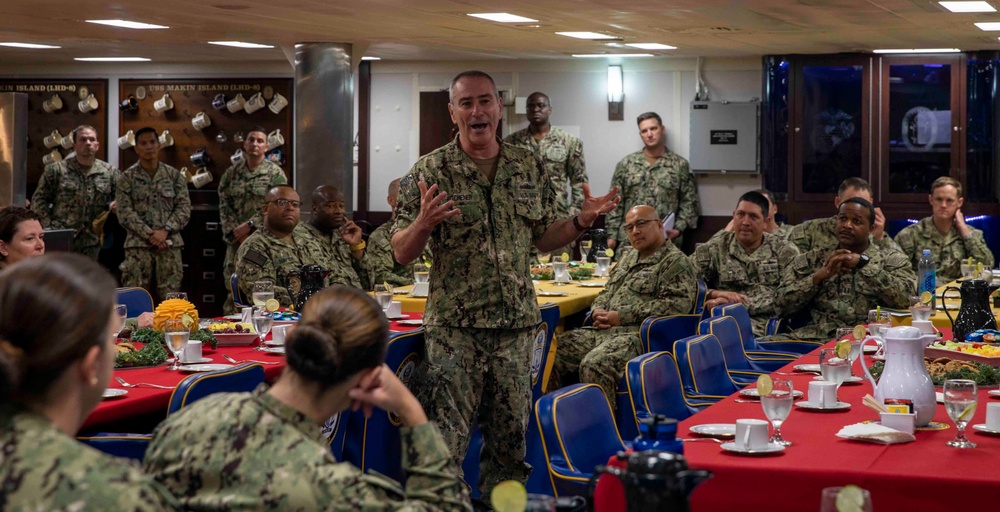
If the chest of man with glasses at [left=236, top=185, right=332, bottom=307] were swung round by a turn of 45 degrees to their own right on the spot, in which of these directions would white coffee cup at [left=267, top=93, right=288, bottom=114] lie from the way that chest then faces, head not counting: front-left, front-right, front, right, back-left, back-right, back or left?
back

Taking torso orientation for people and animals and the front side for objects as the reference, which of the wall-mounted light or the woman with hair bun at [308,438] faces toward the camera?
the wall-mounted light

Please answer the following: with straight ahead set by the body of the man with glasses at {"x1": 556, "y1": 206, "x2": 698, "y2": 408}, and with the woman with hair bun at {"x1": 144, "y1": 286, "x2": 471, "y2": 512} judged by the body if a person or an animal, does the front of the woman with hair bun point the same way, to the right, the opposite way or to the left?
the opposite way

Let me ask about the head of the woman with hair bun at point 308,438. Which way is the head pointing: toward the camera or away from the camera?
away from the camera

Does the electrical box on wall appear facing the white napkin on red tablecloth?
yes

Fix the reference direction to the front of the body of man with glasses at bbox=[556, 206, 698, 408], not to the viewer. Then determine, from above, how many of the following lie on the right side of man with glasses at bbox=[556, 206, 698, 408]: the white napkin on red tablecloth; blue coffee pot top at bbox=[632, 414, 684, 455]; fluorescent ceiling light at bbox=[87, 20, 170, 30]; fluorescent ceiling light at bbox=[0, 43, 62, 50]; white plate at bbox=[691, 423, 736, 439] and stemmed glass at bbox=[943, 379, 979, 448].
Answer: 2

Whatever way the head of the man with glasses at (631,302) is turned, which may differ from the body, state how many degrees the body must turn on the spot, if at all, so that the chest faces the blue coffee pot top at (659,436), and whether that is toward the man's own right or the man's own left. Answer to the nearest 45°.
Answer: approximately 45° to the man's own left

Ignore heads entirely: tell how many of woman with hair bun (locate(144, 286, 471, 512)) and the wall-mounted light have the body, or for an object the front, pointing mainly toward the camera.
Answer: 1

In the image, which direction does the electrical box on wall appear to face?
toward the camera

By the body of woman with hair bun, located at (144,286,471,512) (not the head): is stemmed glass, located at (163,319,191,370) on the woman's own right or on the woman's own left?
on the woman's own left

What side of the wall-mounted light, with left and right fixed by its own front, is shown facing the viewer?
front

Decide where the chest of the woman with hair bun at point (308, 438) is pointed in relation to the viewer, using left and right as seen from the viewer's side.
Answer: facing away from the viewer and to the right of the viewer

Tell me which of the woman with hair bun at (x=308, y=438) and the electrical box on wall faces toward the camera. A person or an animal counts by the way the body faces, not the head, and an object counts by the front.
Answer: the electrical box on wall
